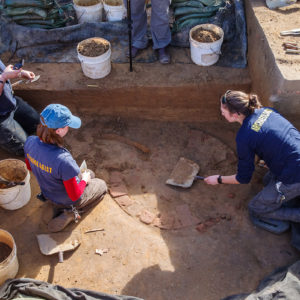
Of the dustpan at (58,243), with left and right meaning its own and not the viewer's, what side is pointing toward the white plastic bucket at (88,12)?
front

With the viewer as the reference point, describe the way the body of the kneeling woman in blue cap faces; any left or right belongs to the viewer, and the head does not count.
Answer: facing away from the viewer and to the right of the viewer

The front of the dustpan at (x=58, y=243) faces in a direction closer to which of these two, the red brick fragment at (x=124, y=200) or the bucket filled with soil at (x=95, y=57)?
the bucket filled with soil

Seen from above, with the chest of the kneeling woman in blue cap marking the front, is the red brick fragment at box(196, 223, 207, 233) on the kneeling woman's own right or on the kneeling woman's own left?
on the kneeling woman's own right

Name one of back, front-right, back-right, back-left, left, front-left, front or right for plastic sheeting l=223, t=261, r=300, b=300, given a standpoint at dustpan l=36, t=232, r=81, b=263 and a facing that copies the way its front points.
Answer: back-right

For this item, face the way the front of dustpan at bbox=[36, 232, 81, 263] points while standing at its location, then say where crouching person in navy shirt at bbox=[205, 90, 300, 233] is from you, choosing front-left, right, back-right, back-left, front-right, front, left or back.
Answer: right

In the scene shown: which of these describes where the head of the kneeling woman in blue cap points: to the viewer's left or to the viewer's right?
to the viewer's right

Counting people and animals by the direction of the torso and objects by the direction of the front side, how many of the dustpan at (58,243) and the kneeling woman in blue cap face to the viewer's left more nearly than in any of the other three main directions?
0

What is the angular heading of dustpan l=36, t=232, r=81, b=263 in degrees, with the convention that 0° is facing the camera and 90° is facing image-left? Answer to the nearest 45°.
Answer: approximately 180°

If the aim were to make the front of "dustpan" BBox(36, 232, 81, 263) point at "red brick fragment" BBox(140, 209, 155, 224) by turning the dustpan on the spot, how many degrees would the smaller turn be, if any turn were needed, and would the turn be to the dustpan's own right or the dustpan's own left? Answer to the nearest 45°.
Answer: approximately 90° to the dustpan's own right

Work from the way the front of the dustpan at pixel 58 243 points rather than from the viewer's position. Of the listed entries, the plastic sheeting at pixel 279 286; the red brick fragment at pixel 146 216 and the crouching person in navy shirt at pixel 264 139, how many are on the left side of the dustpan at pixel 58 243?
0
